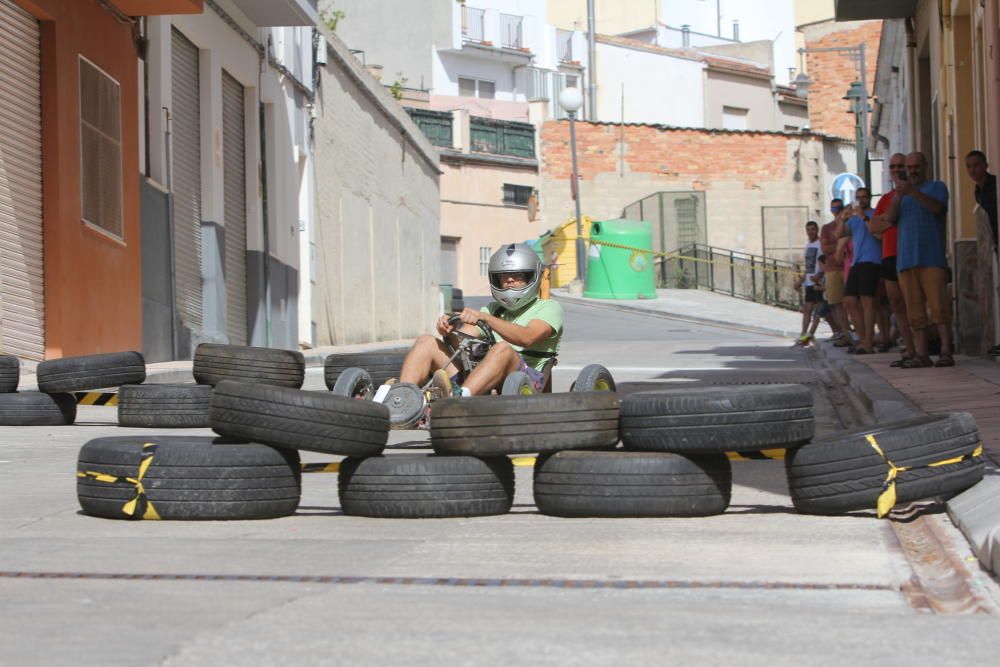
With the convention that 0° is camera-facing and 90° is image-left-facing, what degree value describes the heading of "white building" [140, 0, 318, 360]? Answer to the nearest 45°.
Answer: approximately 270°

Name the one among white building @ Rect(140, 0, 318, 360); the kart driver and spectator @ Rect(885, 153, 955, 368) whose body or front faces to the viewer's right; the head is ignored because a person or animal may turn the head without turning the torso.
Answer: the white building

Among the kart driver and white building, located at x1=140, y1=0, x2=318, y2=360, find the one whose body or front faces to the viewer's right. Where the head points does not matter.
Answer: the white building

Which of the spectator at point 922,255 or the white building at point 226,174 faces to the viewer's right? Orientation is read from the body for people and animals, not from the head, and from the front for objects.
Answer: the white building

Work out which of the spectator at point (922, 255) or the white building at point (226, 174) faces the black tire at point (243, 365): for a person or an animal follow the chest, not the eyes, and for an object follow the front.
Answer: the spectator

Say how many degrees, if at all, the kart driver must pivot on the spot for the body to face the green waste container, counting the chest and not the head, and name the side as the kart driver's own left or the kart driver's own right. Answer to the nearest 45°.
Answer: approximately 135° to the kart driver's own right

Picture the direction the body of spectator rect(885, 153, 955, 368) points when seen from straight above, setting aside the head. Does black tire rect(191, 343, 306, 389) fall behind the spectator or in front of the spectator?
in front

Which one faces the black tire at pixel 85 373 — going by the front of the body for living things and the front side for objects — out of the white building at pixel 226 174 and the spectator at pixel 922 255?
the spectator

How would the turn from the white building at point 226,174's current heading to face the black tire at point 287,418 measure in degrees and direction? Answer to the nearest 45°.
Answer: approximately 90° to its right

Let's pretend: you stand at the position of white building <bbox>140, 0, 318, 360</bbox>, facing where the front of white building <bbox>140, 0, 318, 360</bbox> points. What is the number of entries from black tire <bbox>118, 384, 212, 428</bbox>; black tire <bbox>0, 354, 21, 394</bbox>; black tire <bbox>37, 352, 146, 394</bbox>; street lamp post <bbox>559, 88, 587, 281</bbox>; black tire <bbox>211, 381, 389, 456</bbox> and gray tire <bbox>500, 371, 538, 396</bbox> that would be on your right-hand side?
5

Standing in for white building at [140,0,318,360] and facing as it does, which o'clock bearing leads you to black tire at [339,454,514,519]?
The black tire is roughly at 3 o'clock from the white building.

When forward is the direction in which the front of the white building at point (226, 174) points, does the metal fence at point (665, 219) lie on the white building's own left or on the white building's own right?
on the white building's own left

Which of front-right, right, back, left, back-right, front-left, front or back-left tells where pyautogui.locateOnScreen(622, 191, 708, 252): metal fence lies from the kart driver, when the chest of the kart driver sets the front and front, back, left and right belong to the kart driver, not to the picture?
back-right

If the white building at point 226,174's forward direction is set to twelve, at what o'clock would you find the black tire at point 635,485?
The black tire is roughly at 3 o'clock from the white building.

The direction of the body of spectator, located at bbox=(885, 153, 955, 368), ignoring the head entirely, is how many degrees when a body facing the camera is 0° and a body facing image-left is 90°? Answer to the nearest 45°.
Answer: approximately 45°

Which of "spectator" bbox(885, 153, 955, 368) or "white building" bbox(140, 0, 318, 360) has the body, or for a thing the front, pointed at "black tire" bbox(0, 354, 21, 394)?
the spectator
